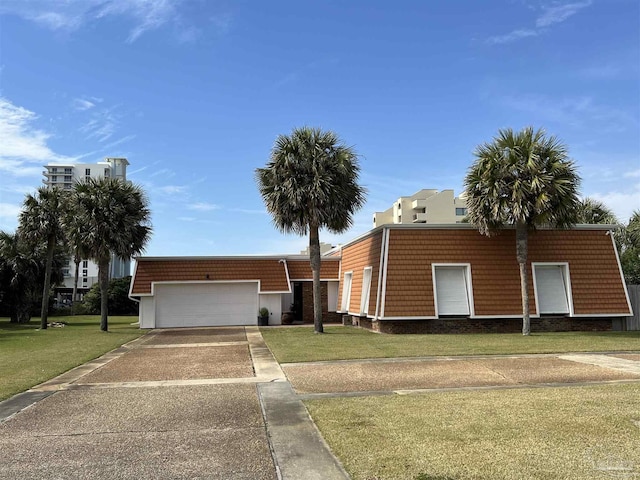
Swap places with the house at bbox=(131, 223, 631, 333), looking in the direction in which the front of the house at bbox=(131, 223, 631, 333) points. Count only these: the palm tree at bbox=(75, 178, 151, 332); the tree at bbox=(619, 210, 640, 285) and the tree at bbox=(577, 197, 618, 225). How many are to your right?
1

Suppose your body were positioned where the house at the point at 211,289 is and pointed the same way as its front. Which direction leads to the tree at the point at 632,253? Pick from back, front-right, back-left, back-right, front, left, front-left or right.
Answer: left

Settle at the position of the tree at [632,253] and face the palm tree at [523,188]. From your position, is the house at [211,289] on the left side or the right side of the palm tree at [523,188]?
right

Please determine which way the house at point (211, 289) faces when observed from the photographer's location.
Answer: facing the viewer

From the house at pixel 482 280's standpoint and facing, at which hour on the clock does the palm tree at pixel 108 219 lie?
The palm tree is roughly at 3 o'clock from the house.

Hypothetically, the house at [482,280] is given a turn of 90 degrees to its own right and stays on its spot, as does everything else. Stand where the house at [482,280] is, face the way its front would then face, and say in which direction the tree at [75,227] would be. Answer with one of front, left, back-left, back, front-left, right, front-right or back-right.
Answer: front

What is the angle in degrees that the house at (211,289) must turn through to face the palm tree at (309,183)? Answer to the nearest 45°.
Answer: approximately 45° to its left

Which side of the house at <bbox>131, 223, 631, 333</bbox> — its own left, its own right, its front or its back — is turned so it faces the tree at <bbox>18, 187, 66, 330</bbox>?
right

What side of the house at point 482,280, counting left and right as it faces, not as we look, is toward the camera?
front

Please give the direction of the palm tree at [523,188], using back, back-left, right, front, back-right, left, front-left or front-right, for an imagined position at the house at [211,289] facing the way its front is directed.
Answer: front-left
